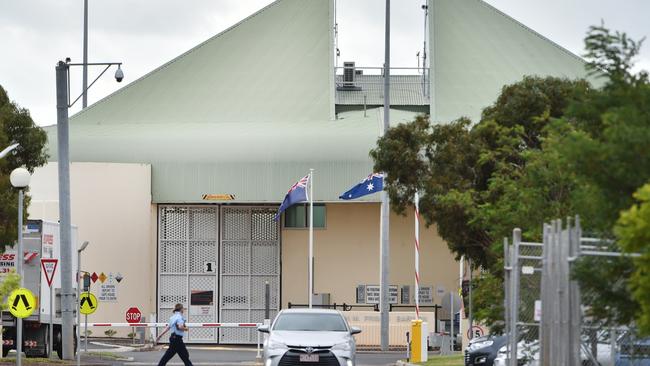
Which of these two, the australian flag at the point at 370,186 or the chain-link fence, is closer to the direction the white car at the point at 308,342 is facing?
the chain-link fence

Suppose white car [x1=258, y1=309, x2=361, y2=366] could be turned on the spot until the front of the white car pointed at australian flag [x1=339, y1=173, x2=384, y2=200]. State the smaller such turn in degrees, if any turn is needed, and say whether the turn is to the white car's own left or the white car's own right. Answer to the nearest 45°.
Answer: approximately 180°

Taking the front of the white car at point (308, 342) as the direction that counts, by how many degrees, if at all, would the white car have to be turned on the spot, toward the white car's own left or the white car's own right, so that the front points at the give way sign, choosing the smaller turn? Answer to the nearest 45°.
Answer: approximately 135° to the white car's own right

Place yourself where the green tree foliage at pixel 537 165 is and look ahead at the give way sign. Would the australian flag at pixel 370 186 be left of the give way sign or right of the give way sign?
right

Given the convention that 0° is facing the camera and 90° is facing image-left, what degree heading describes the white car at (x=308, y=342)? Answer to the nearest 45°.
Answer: approximately 0°

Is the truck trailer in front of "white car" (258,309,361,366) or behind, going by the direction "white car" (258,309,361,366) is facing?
behind
